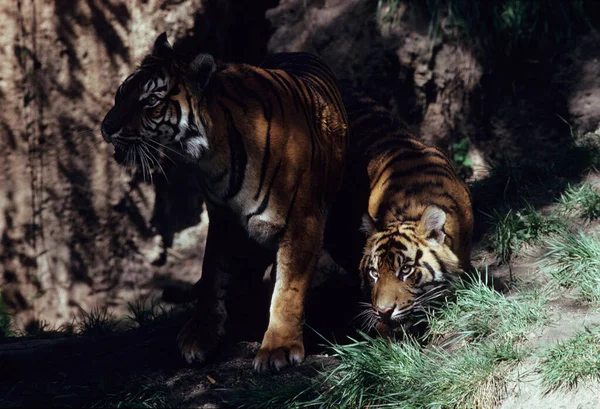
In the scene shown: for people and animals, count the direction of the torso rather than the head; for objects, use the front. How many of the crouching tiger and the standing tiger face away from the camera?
0

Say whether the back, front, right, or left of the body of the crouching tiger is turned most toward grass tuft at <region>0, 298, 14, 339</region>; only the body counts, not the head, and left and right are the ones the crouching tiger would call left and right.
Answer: right

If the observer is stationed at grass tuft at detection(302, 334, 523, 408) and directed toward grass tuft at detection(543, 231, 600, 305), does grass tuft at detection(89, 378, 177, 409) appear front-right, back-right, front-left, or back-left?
back-left

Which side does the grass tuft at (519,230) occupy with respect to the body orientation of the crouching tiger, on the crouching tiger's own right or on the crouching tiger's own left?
on the crouching tiger's own left

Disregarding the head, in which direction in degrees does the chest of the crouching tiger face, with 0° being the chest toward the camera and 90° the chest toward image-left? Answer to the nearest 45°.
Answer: approximately 0°

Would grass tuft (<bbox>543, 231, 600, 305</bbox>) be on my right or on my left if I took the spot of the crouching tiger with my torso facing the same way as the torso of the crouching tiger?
on my left

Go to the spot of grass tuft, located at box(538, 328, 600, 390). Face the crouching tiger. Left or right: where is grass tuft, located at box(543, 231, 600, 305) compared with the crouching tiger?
right

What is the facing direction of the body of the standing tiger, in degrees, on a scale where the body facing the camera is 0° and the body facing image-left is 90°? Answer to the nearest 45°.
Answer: approximately 45°

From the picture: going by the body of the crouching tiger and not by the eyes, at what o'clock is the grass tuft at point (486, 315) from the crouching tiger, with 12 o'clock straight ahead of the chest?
The grass tuft is roughly at 11 o'clock from the crouching tiger.

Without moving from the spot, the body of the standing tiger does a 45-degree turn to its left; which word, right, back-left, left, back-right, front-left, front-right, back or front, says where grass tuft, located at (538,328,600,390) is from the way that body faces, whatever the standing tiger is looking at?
front-left

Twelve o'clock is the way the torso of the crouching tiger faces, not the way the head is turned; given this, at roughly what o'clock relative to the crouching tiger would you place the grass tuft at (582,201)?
The grass tuft is roughly at 8 o'clock from the crouching tiger.
